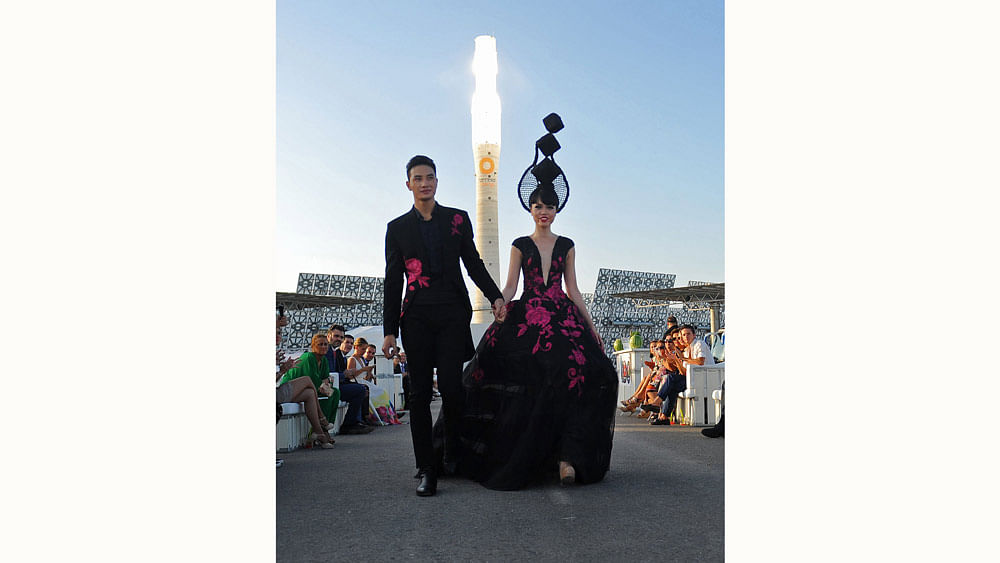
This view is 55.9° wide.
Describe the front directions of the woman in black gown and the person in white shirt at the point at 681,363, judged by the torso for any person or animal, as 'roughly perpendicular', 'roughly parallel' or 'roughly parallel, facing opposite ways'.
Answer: roughly perpendicular

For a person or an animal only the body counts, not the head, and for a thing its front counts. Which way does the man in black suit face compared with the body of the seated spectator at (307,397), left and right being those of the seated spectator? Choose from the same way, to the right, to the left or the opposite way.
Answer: to the right

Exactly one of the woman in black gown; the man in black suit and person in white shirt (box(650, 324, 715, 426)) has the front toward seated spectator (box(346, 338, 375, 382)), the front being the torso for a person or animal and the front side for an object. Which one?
the person in white shirt

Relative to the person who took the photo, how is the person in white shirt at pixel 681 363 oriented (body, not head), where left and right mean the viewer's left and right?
facing to the left of the viewer

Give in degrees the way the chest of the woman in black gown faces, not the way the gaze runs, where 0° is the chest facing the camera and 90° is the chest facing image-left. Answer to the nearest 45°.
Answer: approximately 0°

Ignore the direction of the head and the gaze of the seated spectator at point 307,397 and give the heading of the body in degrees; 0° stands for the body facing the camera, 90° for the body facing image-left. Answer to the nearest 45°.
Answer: approximately 270°
